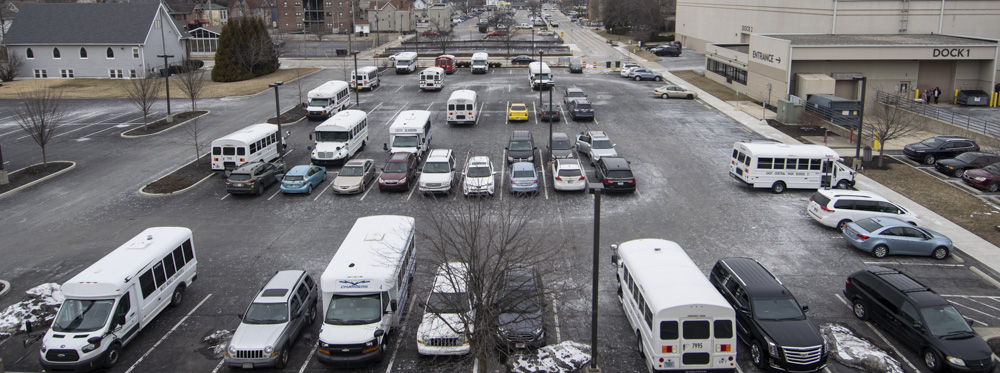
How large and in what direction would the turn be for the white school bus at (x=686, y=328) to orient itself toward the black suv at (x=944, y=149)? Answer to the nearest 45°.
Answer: approximately 45° to its right

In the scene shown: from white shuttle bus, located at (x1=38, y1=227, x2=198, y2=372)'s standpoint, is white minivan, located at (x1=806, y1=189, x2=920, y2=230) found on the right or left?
on its left

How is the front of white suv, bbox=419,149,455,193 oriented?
toward the camera

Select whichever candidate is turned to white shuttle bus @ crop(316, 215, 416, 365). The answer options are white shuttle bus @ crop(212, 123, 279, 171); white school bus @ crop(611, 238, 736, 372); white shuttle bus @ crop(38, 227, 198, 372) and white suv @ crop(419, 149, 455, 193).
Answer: the white suv

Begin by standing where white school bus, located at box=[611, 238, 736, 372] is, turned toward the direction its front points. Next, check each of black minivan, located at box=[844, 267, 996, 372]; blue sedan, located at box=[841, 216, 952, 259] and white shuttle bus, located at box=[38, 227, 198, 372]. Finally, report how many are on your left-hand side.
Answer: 1

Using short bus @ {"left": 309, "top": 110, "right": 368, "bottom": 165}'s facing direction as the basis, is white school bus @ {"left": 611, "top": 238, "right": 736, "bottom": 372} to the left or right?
on its left

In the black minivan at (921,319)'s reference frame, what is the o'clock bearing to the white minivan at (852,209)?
The white minivan is roughly at 7 o'clock from the black minivan.

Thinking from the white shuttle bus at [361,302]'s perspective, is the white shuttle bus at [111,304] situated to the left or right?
on its right

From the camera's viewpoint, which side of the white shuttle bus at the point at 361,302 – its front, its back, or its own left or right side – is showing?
front

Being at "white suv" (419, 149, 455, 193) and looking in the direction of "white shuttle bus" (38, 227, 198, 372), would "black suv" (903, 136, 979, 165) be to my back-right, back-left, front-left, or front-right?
back-left

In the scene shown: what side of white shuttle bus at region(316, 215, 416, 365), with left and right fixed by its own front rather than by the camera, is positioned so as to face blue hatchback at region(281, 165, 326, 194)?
back

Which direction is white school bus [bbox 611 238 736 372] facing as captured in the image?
away from the camera
